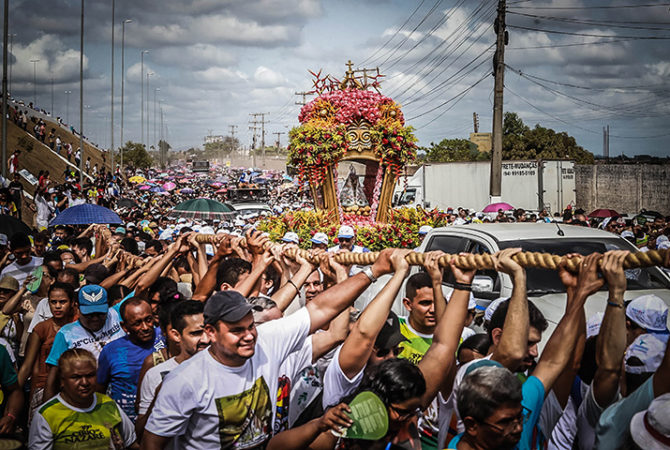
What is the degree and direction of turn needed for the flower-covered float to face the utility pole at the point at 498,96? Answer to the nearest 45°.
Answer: approximately 135° to its left

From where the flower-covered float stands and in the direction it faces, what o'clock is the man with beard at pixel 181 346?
The man with beard is roughly at 12 o'clock from the flower-covered float.

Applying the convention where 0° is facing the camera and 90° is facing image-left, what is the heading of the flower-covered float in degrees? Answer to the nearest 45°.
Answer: approximately 0°

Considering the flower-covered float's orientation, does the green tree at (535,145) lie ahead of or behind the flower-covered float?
behind

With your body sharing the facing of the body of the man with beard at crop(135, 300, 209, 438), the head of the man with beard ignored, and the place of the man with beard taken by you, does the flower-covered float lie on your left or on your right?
on your left

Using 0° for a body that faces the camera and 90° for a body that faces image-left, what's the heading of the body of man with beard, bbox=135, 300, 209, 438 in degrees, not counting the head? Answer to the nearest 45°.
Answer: approximately 315°

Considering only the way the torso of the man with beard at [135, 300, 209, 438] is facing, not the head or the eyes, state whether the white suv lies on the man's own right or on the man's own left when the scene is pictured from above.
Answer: on the man's own left

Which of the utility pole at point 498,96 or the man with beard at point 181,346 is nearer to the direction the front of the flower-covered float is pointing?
the man with beard
